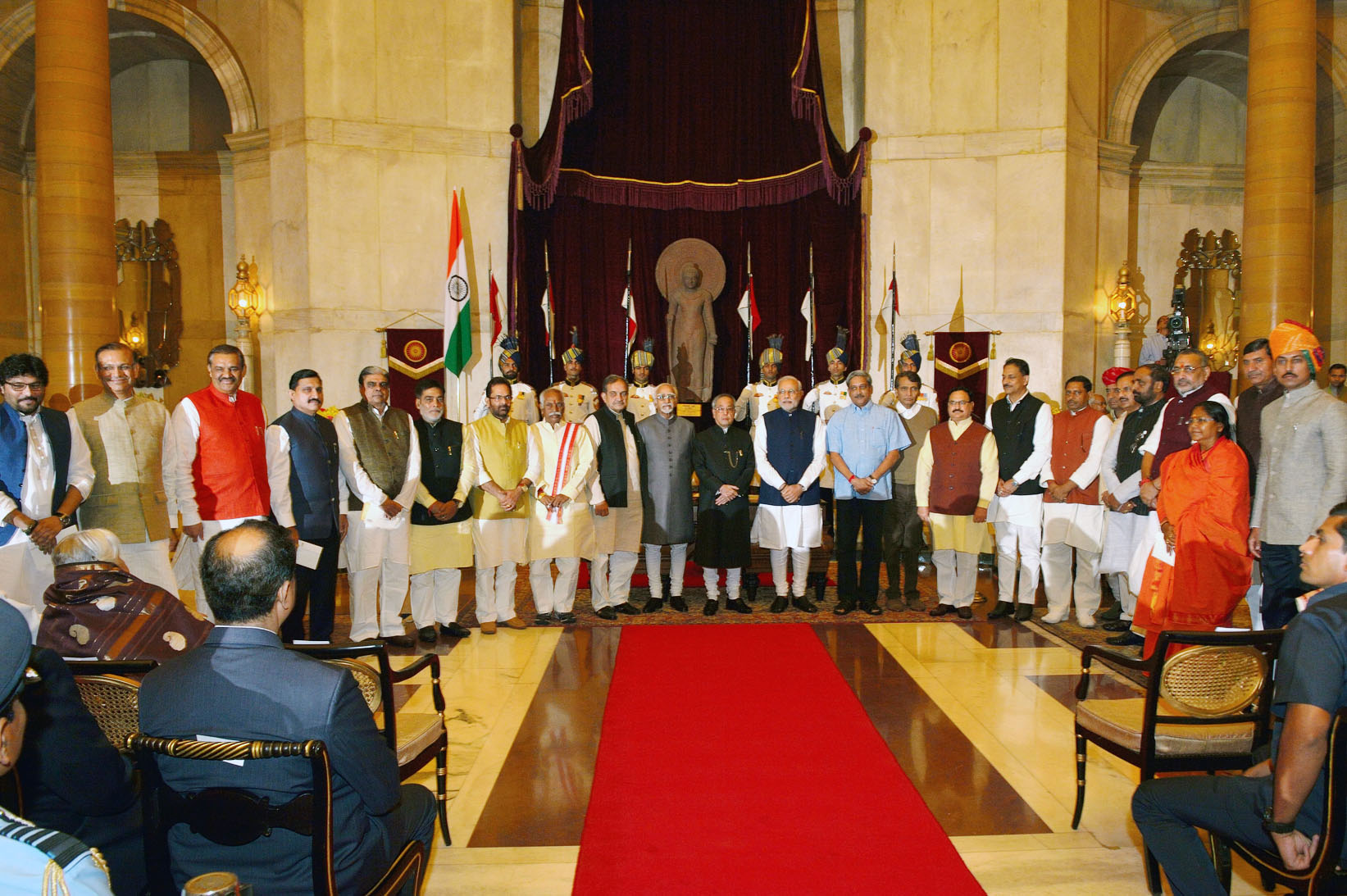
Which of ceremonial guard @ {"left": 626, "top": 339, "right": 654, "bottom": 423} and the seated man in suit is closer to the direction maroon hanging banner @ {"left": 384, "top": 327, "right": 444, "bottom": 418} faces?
the seated man in suit

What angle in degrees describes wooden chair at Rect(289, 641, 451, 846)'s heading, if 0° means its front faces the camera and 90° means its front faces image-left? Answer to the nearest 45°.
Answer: approximately 225°

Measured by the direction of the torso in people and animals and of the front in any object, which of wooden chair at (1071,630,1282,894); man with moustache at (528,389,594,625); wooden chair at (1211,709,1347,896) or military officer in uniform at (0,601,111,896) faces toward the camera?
the man with moustache

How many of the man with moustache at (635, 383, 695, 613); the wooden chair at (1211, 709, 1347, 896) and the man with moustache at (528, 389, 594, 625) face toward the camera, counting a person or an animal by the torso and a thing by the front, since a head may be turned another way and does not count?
2

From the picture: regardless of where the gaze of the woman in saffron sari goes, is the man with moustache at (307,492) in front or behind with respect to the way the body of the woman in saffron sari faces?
in front

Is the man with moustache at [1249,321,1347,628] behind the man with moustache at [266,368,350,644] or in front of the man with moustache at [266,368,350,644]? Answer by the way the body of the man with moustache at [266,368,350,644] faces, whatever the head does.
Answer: in front

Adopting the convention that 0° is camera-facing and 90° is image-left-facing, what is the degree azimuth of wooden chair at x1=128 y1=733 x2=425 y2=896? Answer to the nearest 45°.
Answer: approximately 225°

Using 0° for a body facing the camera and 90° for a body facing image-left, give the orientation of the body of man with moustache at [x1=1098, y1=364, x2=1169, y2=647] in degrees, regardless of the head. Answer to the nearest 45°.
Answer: approximately 45°

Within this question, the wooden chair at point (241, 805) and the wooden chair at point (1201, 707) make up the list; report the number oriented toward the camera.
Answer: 0
